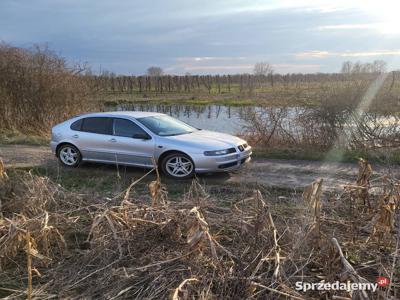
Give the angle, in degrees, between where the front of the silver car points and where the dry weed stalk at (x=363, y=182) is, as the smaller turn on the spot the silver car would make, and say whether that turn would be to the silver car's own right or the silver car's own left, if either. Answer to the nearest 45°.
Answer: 0° — it already faces it

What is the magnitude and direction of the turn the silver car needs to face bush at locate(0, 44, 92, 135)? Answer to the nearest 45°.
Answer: approximately 180°

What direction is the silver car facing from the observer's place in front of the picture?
facing the viewer and to the right of the viewer

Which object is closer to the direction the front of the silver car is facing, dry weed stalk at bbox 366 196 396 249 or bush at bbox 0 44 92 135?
the dry weed stalk

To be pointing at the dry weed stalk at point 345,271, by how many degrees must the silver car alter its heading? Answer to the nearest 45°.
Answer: approximately 45° to its right

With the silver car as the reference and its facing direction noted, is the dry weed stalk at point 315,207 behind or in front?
in front
